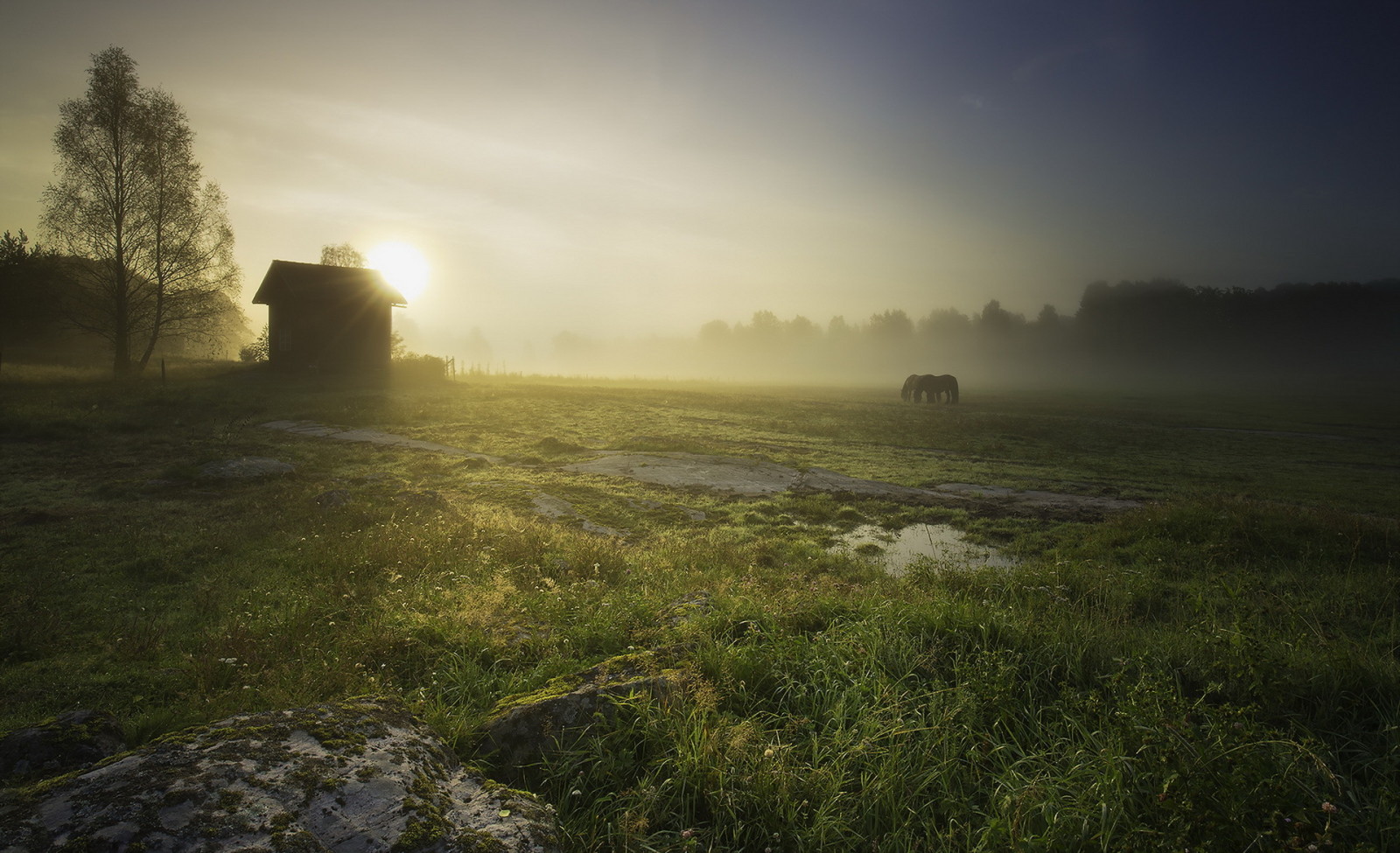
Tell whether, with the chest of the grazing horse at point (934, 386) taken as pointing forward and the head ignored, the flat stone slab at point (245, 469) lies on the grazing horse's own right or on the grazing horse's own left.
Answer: on the grazing horse's own left

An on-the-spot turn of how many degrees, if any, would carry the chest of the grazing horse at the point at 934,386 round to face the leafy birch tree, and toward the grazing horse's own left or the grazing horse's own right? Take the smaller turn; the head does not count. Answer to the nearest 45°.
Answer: approximately 45° to the grazing horse's own left

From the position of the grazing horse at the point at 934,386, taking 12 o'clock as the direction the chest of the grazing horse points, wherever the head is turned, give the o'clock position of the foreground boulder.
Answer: The foreground boulder is roughly at 9 o'clock from the grazing horse.

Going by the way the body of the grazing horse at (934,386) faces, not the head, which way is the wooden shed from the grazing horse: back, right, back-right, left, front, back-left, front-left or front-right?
front-left

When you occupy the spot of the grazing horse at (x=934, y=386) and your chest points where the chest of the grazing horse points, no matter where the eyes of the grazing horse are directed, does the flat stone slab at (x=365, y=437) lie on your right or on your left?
on your left

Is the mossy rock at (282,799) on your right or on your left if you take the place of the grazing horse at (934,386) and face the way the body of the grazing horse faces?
on your left

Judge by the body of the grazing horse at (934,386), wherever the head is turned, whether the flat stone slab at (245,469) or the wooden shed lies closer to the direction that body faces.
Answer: the wooden shed

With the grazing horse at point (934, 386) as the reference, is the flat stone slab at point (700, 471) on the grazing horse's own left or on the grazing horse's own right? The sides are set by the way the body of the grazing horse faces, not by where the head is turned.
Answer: on the grazing horse's own left

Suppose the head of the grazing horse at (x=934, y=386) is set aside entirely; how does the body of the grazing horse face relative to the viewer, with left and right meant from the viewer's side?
facing to the left of the viewer
